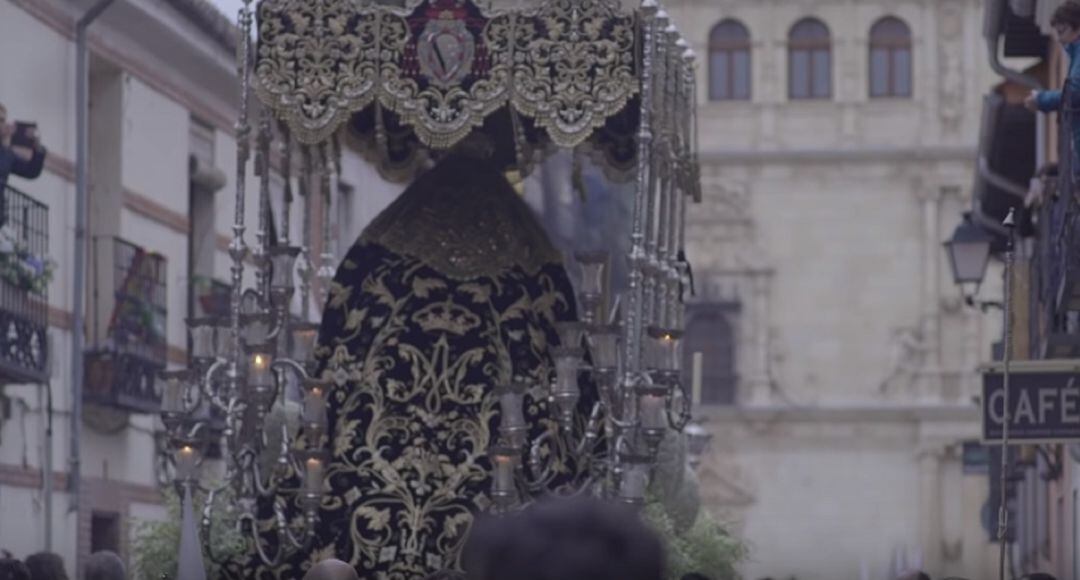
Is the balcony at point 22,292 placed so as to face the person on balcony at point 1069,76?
yes

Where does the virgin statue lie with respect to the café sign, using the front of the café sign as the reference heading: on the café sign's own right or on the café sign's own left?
on the café sign's own right

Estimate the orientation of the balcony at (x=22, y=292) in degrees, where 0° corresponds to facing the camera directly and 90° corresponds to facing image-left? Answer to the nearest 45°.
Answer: approximately 315°

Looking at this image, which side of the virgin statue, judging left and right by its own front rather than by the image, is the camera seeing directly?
back

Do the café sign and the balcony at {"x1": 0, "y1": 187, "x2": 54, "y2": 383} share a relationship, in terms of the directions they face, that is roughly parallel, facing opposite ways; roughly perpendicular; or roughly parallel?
roughly perpendicular

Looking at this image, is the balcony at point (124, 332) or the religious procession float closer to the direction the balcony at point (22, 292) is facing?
the religious procession float

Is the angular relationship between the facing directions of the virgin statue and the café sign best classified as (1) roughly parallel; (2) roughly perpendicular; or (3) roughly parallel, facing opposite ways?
roughly parallel, facing opposite ways

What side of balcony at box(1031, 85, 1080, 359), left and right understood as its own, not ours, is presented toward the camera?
left

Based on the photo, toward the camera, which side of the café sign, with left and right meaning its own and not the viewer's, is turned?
front

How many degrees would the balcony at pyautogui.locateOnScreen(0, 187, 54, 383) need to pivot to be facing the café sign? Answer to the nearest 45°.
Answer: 0° — it already faces it
